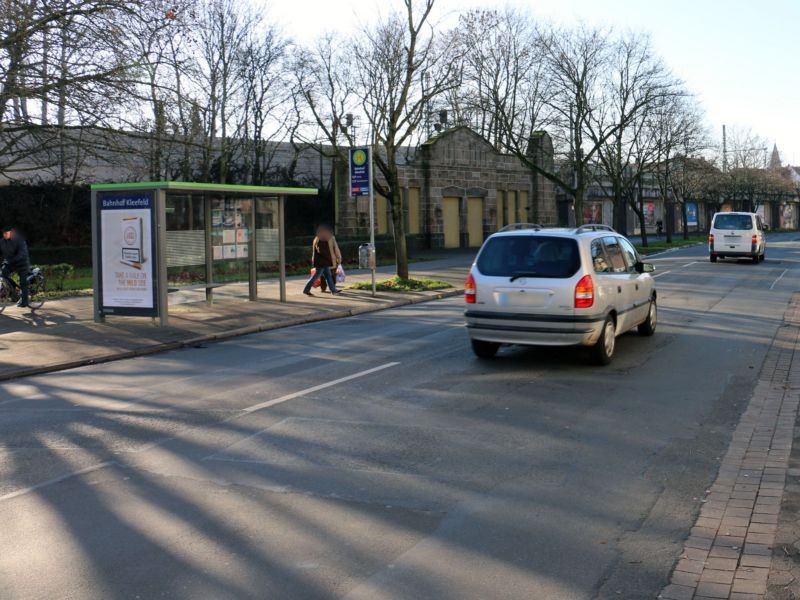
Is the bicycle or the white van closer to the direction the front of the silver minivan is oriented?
the white van

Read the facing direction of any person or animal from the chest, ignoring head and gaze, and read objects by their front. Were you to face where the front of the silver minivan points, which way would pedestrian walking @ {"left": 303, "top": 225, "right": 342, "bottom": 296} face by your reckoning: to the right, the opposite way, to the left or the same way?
the opposite way

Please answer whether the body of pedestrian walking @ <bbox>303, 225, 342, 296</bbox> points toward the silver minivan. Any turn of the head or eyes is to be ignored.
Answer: no

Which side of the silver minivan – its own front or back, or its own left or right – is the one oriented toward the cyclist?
left

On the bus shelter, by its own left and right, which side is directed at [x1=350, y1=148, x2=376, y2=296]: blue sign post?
left

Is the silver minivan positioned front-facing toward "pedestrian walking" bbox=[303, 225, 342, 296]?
no

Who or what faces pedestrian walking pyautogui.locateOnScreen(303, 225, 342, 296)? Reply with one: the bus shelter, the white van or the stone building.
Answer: the stone building

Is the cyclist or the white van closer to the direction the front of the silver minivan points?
the white van

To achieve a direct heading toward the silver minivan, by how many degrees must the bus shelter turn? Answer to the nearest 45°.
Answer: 0° — it already faces it

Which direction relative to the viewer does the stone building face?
toward the camera
